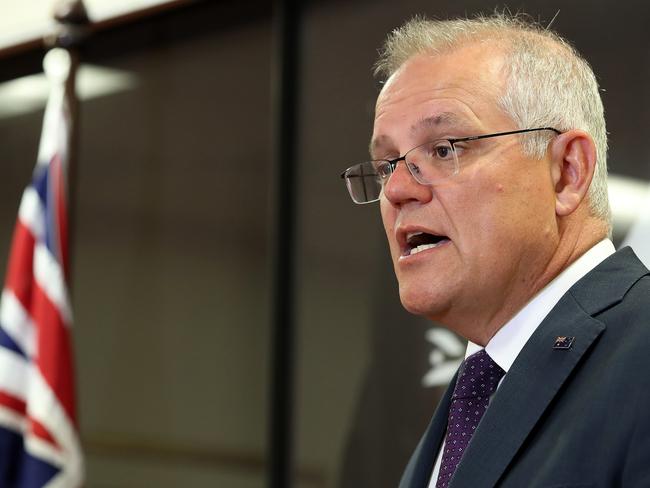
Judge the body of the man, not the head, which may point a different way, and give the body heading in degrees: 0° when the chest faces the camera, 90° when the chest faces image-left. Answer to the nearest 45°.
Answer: approximately 45°

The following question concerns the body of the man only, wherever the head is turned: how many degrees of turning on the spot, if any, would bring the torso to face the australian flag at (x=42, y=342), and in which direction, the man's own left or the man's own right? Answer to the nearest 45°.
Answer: approximately 90° to the man's own right

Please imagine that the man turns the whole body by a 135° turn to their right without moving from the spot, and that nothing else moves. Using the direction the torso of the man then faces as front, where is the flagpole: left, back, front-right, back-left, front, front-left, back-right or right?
front-left
